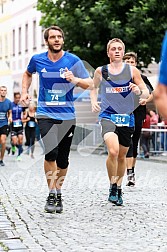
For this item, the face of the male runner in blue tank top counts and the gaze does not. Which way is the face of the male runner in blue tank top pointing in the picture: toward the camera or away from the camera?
toward the camera

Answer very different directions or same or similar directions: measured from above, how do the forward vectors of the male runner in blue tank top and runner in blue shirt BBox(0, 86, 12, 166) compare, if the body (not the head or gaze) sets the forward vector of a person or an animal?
same or similar directions

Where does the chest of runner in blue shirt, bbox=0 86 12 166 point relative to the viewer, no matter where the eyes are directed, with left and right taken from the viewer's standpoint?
facing the viewer

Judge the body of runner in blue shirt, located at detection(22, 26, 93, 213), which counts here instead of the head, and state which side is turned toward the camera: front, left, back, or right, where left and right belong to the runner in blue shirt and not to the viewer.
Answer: front

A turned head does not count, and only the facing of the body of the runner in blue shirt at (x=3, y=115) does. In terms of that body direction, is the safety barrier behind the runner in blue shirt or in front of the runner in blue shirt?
behind

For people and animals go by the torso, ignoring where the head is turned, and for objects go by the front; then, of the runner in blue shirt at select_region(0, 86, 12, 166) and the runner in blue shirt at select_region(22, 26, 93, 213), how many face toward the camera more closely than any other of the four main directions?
2

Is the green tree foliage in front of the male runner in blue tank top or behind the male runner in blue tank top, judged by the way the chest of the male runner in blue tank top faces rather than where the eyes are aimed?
behind

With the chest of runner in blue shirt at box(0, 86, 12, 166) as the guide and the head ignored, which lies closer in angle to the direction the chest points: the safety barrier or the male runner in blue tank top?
the male runner in blue tank top

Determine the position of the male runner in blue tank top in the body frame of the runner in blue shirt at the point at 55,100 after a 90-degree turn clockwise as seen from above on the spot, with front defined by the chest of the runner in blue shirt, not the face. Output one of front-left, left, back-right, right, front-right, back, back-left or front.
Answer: back-right

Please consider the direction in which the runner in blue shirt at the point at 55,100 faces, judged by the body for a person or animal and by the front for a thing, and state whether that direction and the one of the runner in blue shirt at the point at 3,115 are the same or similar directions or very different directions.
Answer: same or similar directions

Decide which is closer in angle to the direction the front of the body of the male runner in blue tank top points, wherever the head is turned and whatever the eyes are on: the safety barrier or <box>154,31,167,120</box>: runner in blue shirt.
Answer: the runner in blue shirt

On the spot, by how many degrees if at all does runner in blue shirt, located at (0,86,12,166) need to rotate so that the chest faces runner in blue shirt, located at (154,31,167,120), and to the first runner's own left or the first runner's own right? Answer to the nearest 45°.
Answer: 0° — they already face them

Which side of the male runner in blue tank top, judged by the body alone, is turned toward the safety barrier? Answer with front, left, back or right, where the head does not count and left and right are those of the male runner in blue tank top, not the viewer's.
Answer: back

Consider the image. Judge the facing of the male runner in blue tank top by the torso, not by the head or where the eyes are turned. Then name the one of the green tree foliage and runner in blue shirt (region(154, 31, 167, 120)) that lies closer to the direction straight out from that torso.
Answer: the runner in blue shirt
